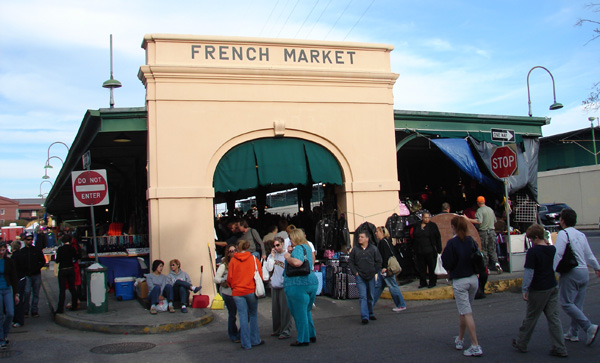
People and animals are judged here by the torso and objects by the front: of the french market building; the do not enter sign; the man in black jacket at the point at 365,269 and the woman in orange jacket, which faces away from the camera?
the woman in orange jacket

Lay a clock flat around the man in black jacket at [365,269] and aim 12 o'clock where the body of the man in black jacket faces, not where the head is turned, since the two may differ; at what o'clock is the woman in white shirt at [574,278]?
The woman in white shirt is roughly at 10 o'clock from the man in black jacket.

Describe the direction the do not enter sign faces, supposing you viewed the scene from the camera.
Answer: facing the viewer

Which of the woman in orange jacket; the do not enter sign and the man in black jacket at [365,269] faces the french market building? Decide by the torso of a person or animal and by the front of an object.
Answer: the woman in orange jacket

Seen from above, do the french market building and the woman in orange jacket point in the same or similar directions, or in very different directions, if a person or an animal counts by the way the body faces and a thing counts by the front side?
very different directions

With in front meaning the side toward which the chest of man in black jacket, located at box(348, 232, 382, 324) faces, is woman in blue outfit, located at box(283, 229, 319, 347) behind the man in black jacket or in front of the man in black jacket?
in front

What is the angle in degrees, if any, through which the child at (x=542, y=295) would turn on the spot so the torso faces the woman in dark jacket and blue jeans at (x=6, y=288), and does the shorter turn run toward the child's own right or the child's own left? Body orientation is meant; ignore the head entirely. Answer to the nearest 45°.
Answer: approximately 45° to the child's own left

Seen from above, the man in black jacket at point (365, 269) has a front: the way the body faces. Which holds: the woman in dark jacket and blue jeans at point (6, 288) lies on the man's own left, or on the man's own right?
on the man's own right

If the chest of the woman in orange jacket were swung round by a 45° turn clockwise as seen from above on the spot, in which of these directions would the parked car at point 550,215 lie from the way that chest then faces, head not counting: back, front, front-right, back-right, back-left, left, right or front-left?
front

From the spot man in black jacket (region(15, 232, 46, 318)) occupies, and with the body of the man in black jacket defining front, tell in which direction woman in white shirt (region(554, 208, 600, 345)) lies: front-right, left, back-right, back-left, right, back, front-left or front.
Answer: front-left

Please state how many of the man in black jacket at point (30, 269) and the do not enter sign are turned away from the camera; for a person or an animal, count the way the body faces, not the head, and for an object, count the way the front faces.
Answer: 0

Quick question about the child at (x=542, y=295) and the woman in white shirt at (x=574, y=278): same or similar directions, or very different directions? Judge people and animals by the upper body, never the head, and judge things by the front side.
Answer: same or similar directions

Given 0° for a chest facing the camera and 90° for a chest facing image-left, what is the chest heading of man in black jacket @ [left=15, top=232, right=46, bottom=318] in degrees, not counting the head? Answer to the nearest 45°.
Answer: approximately 0°

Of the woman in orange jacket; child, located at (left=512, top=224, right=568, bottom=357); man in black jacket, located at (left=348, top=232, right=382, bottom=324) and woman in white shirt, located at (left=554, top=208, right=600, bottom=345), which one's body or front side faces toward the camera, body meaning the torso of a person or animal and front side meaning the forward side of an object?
the man in black jacket

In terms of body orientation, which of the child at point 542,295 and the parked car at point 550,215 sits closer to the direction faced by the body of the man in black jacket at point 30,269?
the child
